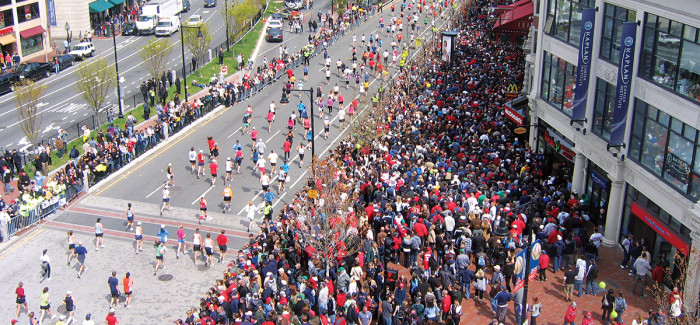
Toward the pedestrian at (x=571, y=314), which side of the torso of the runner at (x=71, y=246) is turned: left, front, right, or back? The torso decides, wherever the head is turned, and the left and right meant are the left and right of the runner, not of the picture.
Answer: right

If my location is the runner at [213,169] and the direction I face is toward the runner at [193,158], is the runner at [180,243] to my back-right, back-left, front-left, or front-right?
back-left

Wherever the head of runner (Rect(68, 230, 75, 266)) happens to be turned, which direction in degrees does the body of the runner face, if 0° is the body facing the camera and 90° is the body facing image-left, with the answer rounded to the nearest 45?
approximately 45°
